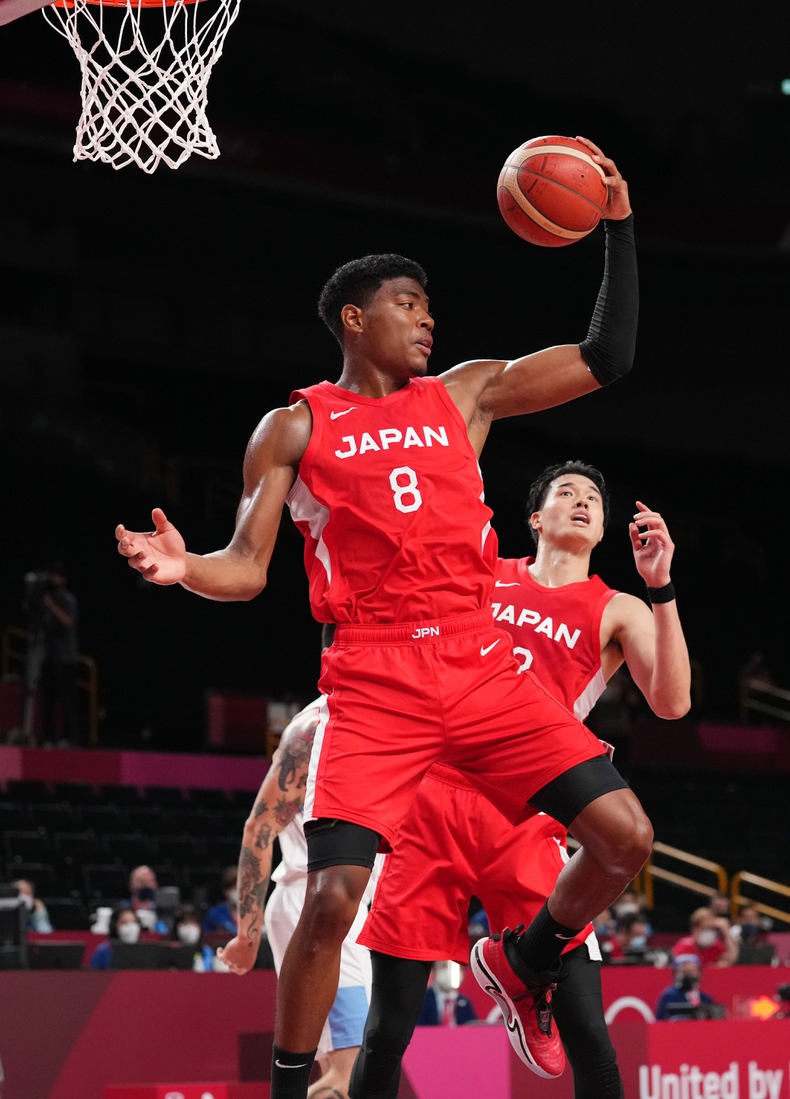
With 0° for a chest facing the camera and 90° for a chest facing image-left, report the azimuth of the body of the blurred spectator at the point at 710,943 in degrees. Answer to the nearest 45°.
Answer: approximately 0°

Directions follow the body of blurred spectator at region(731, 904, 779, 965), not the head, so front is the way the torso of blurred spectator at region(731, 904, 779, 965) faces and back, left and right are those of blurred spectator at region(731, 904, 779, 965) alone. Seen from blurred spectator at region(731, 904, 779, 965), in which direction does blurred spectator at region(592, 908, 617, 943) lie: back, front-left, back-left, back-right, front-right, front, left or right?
right

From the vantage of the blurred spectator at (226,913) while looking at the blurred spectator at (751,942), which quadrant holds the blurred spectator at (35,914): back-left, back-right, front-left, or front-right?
back-right

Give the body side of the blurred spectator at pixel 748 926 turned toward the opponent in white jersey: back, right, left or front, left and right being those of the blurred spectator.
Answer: front

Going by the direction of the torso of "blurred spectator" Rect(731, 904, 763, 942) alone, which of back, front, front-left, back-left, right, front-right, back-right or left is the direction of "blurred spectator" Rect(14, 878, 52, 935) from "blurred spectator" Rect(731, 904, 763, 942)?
front-right

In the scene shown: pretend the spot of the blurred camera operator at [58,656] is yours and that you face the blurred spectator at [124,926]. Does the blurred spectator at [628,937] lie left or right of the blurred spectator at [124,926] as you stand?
left

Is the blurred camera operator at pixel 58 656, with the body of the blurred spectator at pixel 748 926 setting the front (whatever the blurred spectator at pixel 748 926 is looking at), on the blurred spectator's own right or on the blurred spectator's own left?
on the blurred spectator's own right

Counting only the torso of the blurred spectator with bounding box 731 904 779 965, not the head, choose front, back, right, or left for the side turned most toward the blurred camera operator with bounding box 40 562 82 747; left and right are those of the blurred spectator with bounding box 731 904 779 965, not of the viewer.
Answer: right

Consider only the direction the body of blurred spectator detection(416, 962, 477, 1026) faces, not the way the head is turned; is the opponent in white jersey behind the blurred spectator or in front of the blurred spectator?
in front
